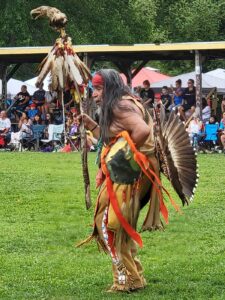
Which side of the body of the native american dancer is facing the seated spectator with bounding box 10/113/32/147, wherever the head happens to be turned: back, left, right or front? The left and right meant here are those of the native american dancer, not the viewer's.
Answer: right

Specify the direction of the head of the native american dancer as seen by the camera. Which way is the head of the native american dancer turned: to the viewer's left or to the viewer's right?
to the viewer's left

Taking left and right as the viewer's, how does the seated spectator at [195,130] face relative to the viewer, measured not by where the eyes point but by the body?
facing the viewer

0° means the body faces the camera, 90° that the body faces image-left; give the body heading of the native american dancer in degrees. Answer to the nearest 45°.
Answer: approximately 90°
